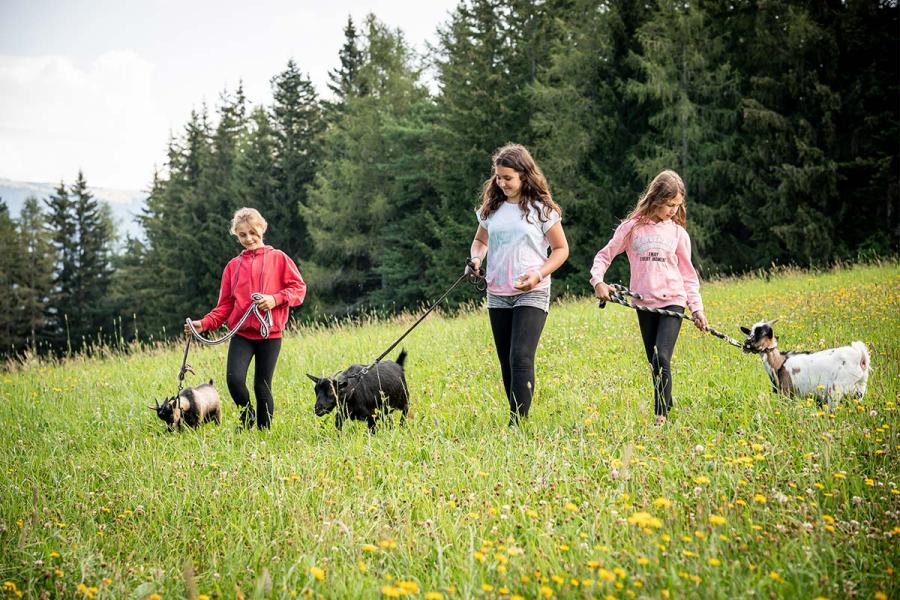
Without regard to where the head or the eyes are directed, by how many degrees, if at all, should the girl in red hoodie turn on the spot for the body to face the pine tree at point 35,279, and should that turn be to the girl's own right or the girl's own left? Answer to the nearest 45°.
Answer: approximately 180°

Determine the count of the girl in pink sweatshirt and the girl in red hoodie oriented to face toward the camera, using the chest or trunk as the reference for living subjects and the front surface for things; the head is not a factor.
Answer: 2

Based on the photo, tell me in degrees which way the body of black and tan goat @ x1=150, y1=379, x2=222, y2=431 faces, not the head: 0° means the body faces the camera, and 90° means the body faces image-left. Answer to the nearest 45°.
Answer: approximately 45°

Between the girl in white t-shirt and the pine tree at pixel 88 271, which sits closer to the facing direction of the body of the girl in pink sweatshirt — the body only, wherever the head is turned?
the girl in white t-shirt

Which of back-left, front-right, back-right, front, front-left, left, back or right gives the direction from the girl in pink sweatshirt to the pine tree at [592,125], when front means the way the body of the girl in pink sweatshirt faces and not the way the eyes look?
back

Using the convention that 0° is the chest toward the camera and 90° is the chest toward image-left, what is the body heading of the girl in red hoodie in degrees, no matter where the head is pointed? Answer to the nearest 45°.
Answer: approximately 0°

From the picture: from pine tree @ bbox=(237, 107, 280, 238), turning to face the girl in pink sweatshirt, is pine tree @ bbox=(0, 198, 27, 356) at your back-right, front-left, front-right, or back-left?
back-right
